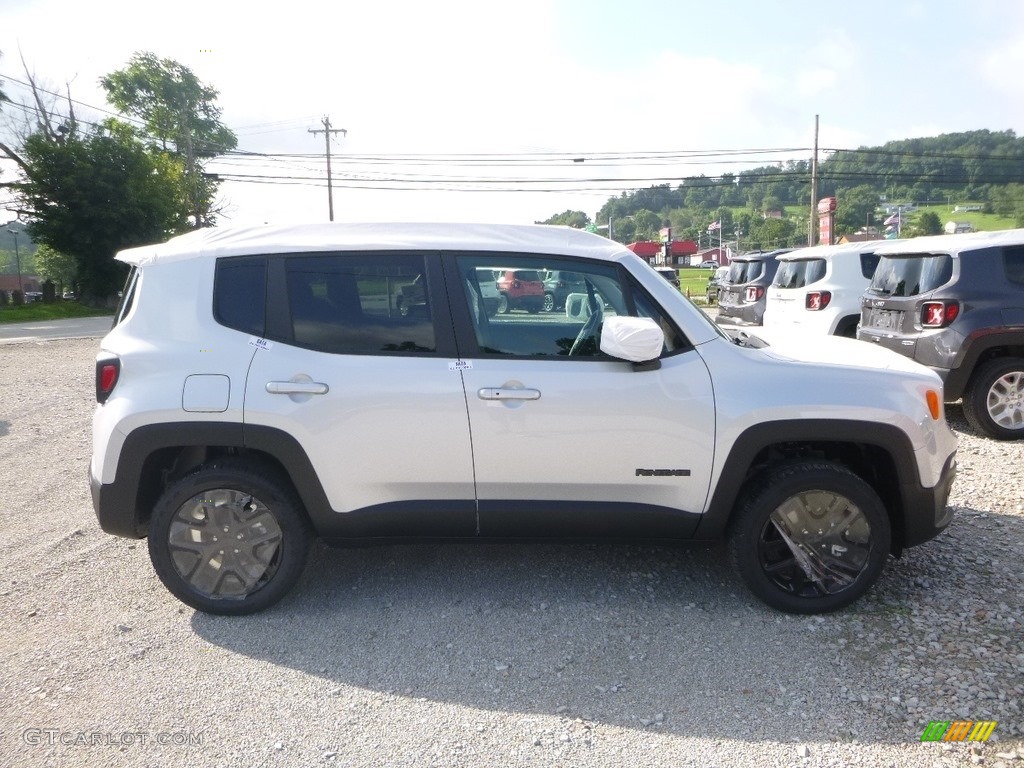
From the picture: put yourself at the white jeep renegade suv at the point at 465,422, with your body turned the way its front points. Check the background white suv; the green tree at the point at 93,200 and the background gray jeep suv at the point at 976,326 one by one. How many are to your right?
0

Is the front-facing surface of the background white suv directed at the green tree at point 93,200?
no

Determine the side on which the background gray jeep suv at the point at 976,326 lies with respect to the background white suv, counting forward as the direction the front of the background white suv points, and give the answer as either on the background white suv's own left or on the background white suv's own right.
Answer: on the background white suv's own right

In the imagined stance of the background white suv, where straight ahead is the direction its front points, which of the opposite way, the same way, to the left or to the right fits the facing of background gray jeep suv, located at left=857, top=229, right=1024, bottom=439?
the same way

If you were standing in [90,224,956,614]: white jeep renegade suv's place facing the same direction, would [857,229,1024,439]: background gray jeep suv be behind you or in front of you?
in front

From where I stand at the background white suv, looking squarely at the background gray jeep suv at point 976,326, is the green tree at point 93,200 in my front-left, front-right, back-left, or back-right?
back-right

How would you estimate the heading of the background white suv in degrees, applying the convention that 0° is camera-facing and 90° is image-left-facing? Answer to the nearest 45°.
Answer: approximately 225°

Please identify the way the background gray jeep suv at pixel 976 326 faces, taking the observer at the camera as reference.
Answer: facing away from the viewer and to the right of the viewer

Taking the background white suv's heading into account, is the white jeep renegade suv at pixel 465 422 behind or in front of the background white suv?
behind

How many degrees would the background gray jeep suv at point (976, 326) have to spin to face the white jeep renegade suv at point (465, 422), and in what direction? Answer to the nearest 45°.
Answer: approximately 180°

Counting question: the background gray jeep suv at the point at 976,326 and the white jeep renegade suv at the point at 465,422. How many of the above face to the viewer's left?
0

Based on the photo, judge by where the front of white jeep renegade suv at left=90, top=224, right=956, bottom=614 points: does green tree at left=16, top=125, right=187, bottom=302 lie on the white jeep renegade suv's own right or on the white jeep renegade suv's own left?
on the white jeep renegade suv's own left

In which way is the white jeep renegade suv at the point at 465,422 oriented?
to the viewer's right

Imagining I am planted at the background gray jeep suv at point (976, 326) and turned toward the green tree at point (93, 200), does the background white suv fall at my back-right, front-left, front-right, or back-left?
front-right

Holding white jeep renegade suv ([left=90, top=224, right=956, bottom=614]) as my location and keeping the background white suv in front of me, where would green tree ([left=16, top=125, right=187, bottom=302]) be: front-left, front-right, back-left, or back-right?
front-left
